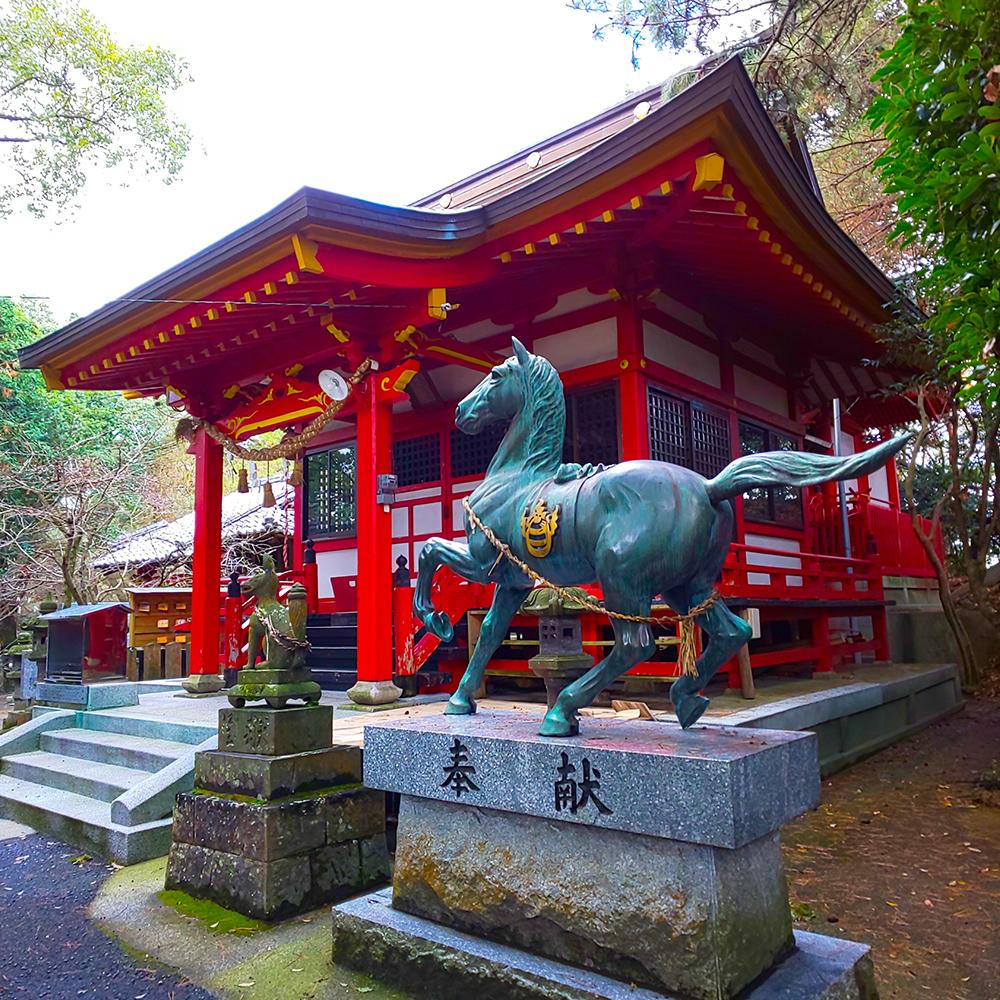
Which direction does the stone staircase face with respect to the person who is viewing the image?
facing the viewer and to the left of the viewer

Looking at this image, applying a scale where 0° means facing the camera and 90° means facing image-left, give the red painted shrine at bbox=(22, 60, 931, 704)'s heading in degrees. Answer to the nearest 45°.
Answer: approximately 45°

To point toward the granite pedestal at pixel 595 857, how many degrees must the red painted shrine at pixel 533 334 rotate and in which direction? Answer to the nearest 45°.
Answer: approximately 45° to its left

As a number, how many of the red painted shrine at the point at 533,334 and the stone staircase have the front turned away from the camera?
0

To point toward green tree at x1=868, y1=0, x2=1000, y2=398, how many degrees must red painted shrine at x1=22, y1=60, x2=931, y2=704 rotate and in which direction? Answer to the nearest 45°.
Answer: approximately 45° to its left

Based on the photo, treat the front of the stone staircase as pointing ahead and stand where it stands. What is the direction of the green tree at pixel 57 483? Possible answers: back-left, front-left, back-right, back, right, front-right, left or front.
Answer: back-right

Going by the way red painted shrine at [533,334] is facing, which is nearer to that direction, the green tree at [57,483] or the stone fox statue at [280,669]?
the stone fox statue

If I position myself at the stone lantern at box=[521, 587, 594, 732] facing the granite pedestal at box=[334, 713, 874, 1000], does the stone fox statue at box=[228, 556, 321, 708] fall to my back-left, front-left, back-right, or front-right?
front-right

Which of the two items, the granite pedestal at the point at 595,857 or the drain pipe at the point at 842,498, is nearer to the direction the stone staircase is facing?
the granite pedestal

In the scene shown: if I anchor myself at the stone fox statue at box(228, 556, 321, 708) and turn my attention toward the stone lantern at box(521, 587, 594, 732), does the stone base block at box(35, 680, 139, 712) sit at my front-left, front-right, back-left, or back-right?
back-left

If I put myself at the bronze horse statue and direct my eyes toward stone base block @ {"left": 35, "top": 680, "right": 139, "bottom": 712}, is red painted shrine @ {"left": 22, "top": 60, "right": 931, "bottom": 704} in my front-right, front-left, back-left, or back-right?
front-right

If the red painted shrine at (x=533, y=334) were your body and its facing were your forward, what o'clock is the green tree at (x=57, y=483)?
The green tree is roughly at 3 o'clock from the red painted shrine.

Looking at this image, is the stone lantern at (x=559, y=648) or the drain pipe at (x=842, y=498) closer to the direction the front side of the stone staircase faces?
the stone lantern
